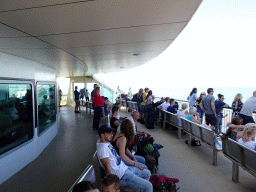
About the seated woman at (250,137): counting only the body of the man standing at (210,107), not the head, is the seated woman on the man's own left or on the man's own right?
on the man's own right

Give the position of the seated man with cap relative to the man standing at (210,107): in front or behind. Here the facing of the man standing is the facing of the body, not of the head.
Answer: behind

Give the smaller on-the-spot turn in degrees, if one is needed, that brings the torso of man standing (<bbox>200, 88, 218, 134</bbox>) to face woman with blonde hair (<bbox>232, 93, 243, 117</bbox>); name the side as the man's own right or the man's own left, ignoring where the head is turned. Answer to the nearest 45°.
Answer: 0° — they already face them

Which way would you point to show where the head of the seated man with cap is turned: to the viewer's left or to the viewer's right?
to the viewer's right

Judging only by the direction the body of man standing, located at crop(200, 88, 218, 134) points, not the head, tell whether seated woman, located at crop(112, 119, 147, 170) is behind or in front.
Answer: behind

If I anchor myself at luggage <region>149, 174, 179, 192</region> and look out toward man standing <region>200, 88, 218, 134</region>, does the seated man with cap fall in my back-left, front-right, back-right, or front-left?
back-left

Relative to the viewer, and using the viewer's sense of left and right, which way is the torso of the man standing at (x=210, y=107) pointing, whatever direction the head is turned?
facing away from the viewer and to the right of the viewer

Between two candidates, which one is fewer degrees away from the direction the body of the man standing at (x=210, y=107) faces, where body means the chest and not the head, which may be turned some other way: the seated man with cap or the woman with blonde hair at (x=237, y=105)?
the woman with blonde hair
